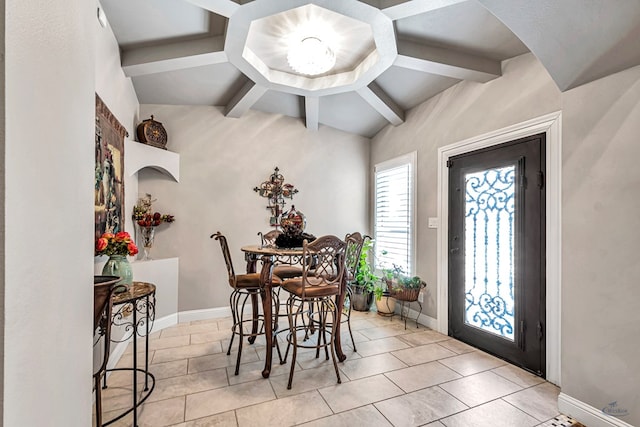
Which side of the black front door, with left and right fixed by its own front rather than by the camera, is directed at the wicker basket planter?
right

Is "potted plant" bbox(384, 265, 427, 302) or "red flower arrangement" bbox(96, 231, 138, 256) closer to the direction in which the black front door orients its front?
the red flower arrangement

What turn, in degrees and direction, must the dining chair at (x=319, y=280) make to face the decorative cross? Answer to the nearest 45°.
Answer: approximately 45° to its right

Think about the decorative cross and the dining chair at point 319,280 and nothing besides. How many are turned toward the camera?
1

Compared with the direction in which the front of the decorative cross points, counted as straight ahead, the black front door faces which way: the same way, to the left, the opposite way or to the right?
to the right

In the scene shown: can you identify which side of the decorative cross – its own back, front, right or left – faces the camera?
front

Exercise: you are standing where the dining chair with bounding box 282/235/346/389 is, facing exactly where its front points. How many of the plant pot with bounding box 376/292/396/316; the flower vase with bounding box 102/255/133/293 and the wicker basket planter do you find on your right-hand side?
2

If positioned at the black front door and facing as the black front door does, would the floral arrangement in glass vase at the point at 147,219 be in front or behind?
in front

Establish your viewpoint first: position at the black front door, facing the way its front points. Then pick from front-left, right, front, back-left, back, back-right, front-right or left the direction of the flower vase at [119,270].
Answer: front

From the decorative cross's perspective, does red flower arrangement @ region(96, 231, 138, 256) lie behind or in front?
in front

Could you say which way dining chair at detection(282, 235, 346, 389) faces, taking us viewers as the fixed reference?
facing away from the viewer and to the left of the viewer

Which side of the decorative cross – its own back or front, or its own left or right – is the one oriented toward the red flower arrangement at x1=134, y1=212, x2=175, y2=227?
right

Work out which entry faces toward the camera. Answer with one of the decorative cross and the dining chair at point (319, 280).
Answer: the decorative cross

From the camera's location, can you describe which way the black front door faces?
facing the viewer and to the left of the viewer

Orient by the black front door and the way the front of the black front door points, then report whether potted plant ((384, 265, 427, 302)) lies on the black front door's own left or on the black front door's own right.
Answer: on the black front door's own right

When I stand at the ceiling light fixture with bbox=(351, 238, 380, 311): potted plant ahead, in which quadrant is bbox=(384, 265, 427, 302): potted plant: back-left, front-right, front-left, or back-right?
front-right
